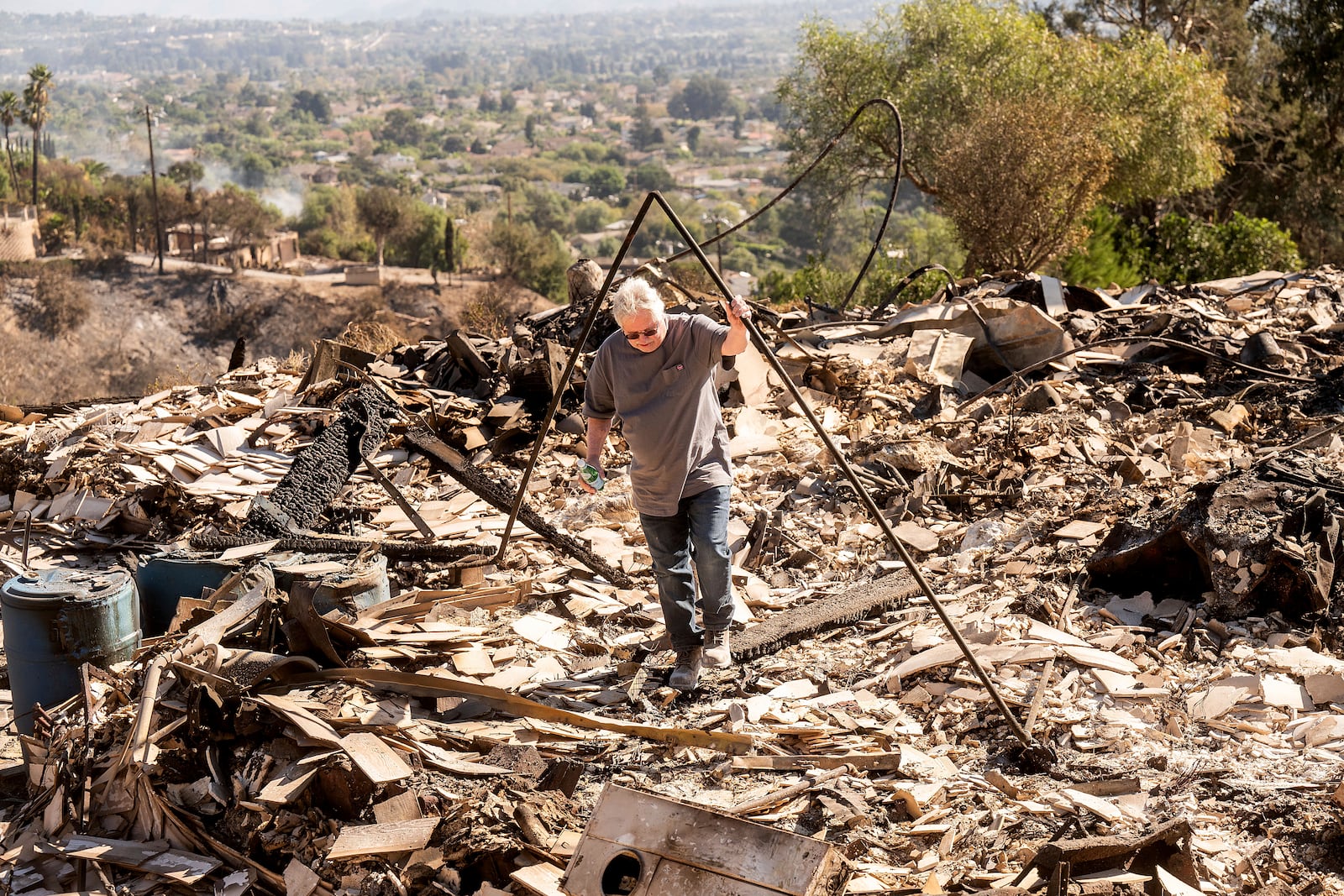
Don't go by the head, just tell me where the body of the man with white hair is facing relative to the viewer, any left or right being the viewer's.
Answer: facing the viewer

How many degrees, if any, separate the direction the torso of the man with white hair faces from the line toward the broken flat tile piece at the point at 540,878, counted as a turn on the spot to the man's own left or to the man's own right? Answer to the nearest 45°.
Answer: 0° — they already face it

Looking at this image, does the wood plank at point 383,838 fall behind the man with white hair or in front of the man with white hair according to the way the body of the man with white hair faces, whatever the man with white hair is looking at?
in front

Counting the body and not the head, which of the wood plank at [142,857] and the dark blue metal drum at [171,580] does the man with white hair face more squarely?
the wood plank

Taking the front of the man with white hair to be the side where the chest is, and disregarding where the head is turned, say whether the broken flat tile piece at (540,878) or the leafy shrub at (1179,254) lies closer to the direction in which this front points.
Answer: the broken flat tile piece

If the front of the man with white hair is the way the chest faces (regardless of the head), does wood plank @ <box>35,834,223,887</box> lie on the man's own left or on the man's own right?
on the man's own right

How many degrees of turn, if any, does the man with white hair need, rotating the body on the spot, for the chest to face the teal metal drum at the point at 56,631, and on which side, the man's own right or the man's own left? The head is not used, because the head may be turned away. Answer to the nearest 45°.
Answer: approximately 90° to the man's own right

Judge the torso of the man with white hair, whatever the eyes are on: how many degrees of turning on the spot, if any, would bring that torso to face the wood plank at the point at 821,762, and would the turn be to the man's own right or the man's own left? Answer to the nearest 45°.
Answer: approximately 45° to the man's own left

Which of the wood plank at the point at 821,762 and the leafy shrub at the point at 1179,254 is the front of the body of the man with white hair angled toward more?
the wood plank

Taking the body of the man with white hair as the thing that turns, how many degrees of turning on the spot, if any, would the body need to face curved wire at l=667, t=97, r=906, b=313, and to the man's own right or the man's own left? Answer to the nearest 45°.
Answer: approximately 180°
